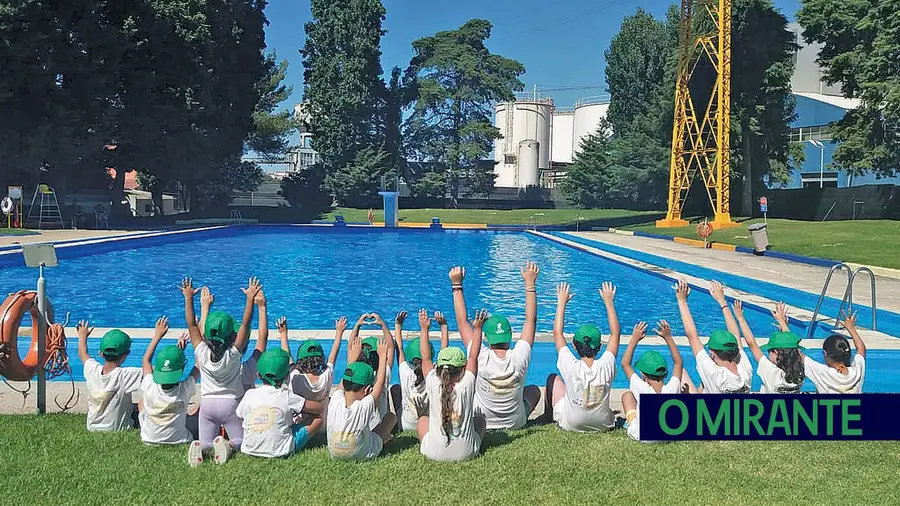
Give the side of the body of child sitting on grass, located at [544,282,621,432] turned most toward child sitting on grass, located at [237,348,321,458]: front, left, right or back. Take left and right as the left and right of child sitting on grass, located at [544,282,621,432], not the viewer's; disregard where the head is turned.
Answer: left

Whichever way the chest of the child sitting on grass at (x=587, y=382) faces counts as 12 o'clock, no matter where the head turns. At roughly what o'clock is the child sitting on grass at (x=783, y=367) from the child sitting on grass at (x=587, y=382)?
the child sitting on grass at (x=783, y=367) is roughly at 3 o'clock from the child sitting on grass at (x=587, y=382).

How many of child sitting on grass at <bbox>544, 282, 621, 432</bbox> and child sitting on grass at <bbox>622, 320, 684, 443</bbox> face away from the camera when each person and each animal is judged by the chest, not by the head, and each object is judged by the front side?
2

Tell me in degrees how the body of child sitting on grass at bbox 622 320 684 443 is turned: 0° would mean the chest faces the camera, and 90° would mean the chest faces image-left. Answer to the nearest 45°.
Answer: approximately 180°

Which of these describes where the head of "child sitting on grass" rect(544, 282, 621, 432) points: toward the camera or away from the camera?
away from the camera

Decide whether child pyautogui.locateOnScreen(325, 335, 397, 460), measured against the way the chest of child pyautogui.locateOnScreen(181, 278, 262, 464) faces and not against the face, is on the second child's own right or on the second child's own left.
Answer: on the second child's own right

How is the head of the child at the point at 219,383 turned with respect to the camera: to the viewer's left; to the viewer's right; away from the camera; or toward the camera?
away from the camera

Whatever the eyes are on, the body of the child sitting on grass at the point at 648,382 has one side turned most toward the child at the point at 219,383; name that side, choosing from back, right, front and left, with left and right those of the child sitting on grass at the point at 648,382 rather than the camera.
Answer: left

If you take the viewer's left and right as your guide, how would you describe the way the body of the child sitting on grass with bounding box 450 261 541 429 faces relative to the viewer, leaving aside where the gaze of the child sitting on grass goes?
facing away from the viewer

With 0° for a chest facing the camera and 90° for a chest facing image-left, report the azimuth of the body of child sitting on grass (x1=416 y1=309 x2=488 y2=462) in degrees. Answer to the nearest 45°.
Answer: approximately 180°

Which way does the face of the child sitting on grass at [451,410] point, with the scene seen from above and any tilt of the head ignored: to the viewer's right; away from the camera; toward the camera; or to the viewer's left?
away from the camera

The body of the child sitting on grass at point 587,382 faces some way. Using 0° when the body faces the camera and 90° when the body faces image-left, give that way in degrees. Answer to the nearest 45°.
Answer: approximately 180°

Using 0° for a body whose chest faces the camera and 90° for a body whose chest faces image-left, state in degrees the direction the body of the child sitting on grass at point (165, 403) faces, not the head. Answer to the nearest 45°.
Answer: approximately 180°
